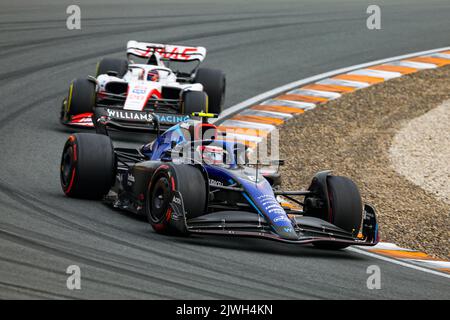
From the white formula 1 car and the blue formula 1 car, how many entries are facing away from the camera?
0

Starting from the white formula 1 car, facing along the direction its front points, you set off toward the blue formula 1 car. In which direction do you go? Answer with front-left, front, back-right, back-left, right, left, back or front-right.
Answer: front

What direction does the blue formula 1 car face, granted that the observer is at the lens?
facing the viewer and to the right of the viewer

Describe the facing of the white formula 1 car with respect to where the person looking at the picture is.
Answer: facing the viewer
